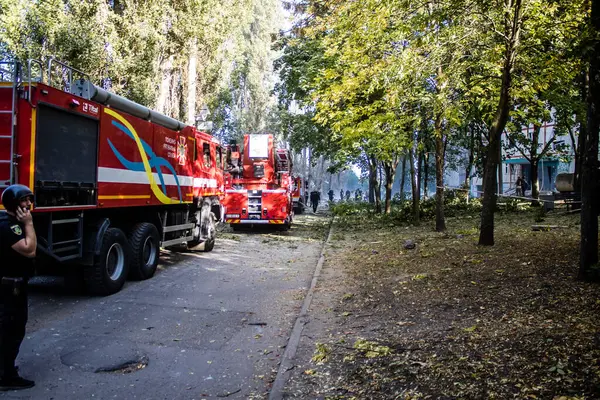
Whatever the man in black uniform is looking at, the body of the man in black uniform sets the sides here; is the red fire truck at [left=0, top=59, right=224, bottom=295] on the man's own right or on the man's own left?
on the man's own left

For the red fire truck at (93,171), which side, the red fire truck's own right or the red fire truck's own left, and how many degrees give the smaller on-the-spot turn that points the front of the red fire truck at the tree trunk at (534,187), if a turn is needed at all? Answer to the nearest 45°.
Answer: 0° — it already faces it

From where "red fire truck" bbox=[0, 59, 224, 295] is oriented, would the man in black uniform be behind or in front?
behind

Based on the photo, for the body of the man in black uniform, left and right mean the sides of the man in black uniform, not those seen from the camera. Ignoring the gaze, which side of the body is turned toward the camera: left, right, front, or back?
right

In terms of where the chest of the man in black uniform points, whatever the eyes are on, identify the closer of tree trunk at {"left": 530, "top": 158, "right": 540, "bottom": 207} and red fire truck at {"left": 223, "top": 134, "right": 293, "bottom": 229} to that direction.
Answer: the tree trunk

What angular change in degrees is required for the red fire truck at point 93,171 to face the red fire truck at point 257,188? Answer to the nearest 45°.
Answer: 0° — it already faces it

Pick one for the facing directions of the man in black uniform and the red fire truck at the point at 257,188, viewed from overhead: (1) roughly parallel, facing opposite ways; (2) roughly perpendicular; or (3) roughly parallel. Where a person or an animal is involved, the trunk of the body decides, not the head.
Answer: roughly perpendicular

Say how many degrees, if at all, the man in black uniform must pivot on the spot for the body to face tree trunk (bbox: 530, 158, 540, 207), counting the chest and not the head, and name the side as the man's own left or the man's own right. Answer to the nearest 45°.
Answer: approximately 45° to the man's own left

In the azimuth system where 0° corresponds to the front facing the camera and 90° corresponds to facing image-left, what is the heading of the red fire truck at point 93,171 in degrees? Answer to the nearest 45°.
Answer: approximately 225°

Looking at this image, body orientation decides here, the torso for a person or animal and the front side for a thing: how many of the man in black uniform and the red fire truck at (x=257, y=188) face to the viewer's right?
1
